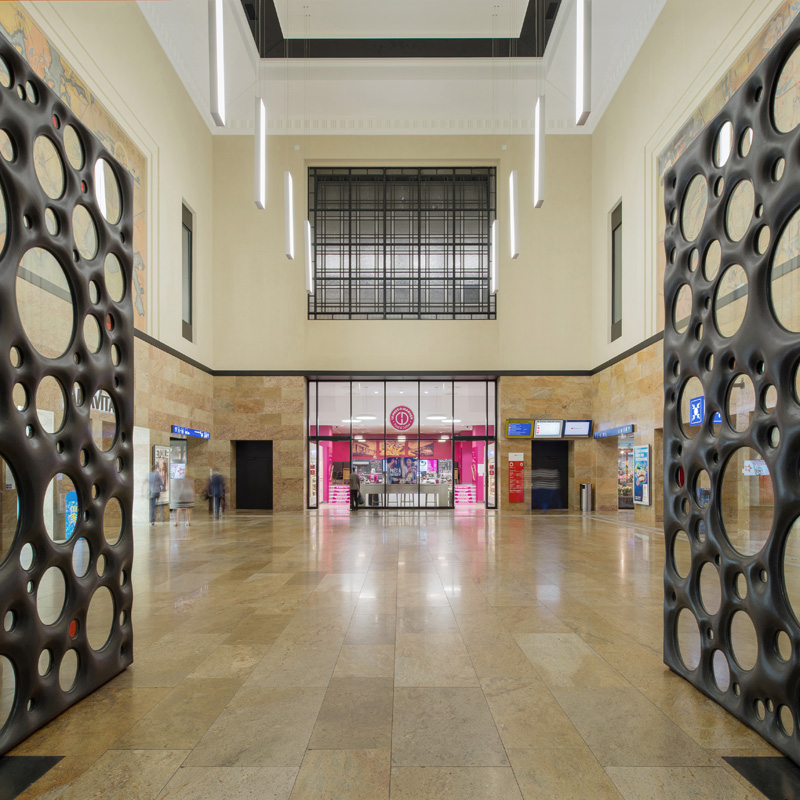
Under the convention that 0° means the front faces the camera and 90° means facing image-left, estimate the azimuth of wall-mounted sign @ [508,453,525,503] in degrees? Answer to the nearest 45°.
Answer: approximately 0°

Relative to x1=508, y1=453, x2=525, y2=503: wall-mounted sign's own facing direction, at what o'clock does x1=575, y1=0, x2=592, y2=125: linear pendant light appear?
The linear pendant light is roughly at 12 o'clock from the wall-mounted sign.

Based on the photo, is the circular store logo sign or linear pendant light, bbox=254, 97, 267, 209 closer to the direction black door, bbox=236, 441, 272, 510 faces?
the linear pendant light

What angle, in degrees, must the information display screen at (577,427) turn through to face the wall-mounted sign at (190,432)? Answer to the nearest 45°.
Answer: approximately 45° to its right

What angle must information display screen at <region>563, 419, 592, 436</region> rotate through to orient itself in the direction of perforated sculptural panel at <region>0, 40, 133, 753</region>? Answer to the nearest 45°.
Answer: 0° — it already faces it

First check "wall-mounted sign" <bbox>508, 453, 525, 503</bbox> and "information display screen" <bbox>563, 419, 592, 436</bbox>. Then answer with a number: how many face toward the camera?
2

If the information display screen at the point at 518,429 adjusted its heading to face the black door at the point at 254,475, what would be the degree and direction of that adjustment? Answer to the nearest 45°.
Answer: approximately 90° to its right

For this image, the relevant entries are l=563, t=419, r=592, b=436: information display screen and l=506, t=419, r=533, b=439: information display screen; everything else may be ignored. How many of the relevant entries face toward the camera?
2

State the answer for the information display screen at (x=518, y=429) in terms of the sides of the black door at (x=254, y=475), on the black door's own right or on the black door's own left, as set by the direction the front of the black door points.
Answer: on the black door's own left
